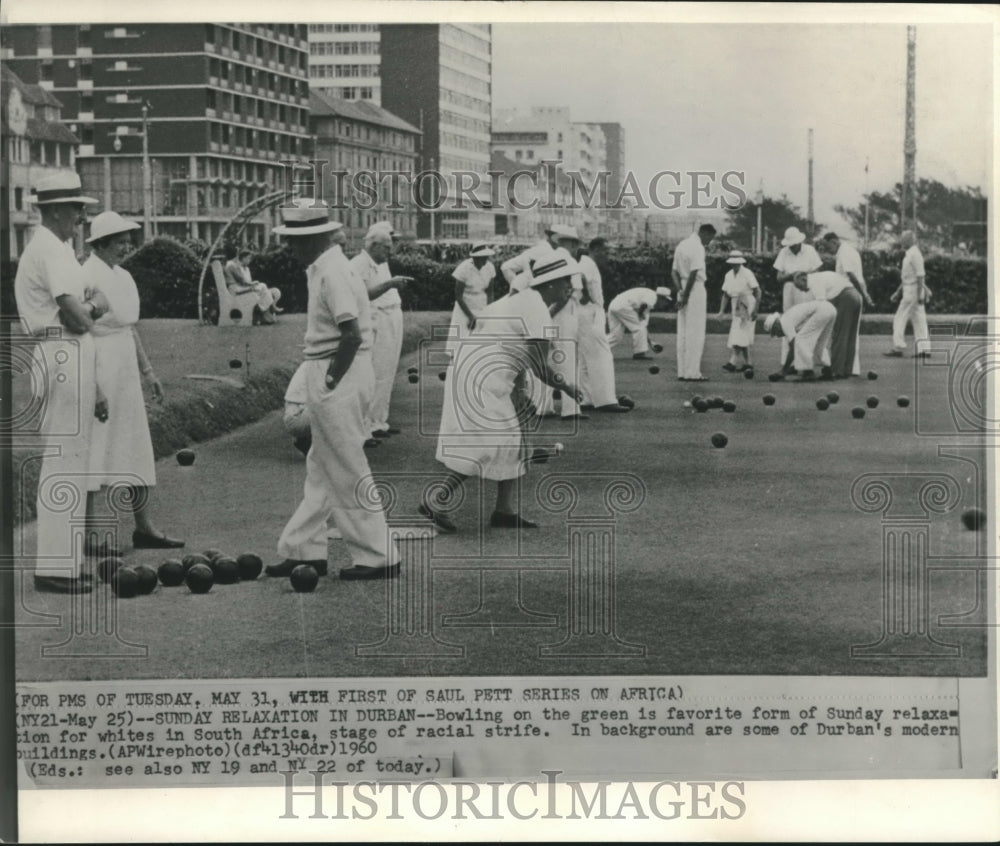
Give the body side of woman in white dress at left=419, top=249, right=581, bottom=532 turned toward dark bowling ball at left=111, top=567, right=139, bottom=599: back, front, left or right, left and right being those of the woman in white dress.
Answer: back

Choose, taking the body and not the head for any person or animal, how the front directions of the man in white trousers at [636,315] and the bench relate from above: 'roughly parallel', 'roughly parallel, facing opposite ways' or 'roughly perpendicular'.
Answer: roughly parallel

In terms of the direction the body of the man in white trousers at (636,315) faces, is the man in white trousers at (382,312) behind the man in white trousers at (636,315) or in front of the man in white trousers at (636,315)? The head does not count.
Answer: behind

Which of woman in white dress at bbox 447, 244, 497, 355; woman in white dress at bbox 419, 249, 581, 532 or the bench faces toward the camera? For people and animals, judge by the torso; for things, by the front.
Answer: woman in white dress at bbox 447, 244, 497, 355

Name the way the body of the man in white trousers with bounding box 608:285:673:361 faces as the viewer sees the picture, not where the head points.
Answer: to the viewer's right

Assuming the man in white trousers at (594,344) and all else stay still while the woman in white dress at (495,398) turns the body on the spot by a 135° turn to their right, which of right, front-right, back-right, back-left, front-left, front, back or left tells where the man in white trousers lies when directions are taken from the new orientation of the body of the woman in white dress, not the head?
back

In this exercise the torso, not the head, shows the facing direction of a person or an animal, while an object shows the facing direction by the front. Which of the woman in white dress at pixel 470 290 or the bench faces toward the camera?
the woman in white dress

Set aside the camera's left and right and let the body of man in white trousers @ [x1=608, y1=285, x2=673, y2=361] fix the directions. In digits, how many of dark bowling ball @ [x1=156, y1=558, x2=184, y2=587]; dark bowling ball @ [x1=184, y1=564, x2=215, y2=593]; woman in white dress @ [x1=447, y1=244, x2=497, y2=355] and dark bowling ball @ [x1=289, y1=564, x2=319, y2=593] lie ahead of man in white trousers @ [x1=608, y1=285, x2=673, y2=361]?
0

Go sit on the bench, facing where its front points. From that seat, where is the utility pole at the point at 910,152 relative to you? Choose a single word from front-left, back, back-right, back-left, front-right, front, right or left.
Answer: front

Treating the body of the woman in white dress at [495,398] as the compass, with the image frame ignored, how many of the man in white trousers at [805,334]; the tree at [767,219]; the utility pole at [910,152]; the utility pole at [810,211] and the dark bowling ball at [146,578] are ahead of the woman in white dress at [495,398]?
4

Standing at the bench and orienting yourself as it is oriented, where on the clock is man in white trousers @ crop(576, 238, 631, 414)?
The man in white trousers is roughly at 2 o'clock from the bench.

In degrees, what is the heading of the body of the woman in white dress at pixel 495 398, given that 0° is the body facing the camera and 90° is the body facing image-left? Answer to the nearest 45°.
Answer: approximately 270°

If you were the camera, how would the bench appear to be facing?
facing to the right of the viewer

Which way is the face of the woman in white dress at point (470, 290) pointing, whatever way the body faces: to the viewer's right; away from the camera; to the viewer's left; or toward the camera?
toward the camera

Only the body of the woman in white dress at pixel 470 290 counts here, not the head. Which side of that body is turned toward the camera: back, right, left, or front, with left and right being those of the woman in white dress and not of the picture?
front

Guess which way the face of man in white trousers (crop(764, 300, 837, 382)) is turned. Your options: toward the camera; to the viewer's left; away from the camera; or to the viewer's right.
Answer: to the viewer's left

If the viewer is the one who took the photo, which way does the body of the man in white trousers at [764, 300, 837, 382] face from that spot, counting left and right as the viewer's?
facing to the left of the viewer

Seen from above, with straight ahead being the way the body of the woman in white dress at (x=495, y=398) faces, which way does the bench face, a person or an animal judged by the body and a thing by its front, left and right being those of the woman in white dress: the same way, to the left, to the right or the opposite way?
the same way
